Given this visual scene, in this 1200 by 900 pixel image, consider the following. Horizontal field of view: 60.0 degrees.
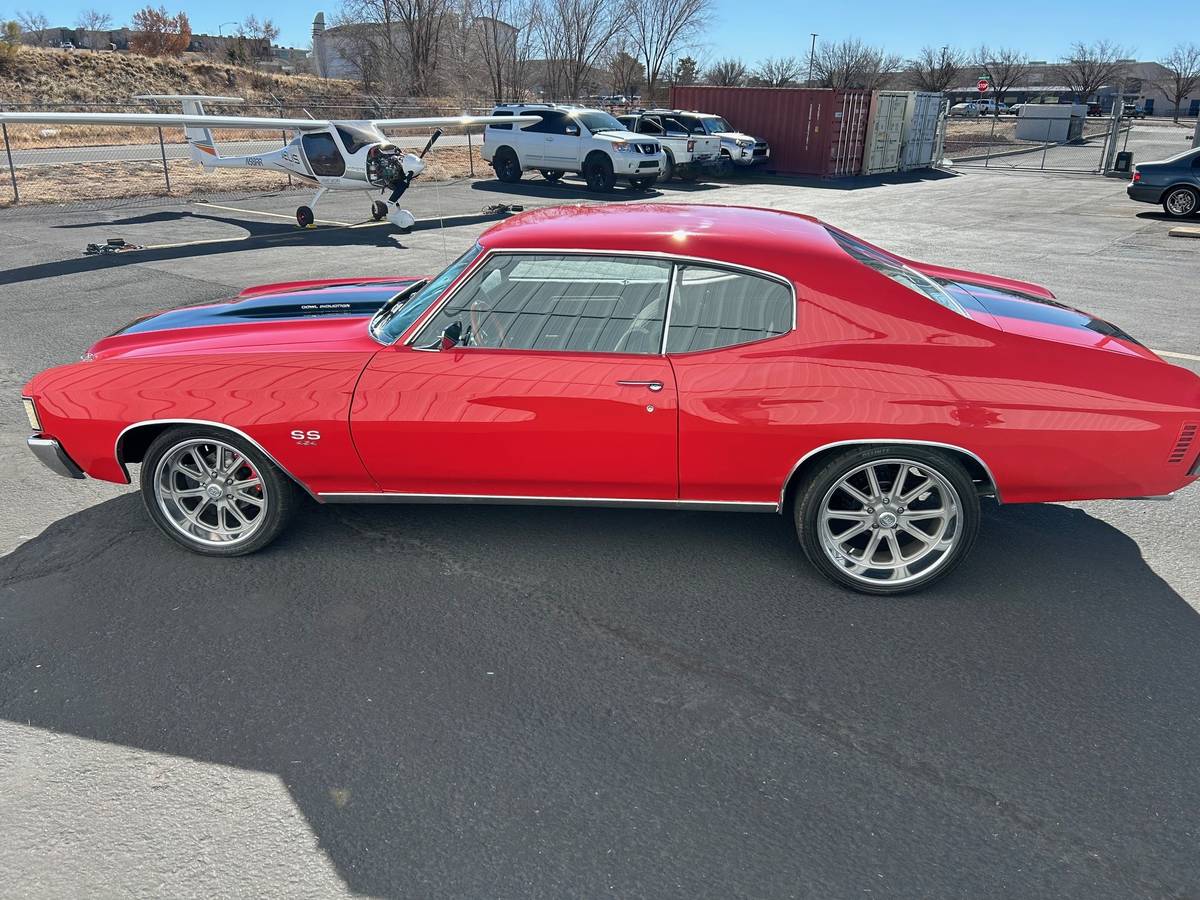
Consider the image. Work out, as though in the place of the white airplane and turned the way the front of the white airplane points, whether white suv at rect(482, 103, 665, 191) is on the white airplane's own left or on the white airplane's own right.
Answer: on the white airplane's own left

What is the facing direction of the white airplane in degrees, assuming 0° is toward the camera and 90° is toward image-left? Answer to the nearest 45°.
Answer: approximately 315°

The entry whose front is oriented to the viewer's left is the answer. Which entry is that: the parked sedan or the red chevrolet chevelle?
the red chevrolet chevelle

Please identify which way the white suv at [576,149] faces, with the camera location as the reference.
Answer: facing the viewer and to the right of the viewer

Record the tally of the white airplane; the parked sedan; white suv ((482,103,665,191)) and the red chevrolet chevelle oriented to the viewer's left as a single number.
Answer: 1

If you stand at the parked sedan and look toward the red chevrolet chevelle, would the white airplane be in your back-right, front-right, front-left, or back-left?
front-right

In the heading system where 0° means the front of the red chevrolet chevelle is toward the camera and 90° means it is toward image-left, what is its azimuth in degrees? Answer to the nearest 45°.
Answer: approximately 90°

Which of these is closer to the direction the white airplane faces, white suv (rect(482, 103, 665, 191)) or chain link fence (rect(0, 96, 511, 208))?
the white suv

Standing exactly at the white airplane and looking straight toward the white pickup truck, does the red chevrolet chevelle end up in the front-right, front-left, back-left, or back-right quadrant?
back-right

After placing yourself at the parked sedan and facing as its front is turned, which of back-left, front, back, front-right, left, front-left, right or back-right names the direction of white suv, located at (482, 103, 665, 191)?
back

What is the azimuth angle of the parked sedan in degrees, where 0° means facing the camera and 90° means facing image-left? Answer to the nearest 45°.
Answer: approximately 270°

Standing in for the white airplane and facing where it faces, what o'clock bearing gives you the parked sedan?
The parked sedan is roughly at 11 o'clock from the white airplane.
